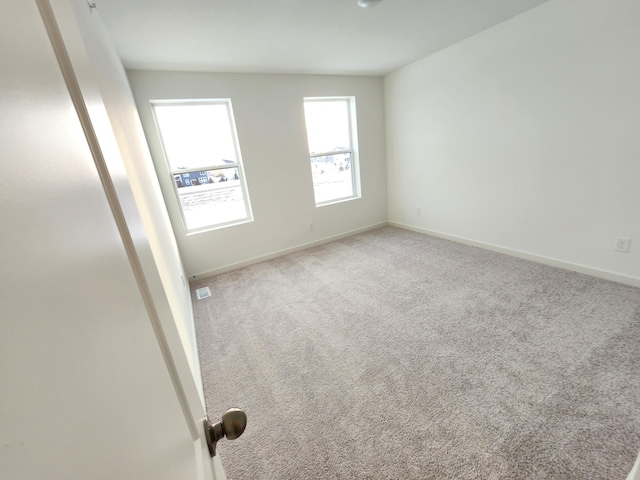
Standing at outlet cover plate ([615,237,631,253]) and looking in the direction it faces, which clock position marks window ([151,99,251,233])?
The window is roughly at 2 o'clock from the outlet cover plate.

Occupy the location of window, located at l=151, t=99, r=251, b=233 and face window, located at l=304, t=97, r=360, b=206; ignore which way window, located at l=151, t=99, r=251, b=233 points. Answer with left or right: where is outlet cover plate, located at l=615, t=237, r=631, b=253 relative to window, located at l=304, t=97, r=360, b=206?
right

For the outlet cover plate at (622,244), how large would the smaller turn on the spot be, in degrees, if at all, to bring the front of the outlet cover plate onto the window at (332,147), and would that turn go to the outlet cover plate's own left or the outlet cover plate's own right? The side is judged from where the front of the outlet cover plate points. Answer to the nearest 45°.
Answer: approximately 90° to the outlet cover plate's own right
